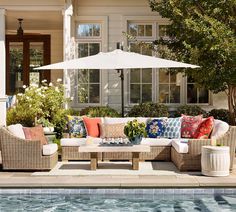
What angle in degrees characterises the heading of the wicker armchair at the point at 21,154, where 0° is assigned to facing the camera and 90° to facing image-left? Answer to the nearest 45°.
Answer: approximately 270°

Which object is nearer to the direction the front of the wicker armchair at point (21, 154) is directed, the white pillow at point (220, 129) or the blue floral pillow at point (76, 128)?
the white pillow

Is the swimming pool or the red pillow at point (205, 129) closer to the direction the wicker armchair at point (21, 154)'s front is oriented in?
the red pillow

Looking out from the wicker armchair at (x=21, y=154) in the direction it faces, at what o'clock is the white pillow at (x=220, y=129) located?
The white pillow is roughly at 12 o'clock from the wicker armchair.

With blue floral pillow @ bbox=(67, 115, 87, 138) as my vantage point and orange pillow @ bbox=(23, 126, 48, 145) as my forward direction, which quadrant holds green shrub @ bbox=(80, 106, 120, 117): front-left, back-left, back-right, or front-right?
back-right

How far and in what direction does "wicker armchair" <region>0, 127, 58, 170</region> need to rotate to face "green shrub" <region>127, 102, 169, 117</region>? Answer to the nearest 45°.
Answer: approximately 45° to its left

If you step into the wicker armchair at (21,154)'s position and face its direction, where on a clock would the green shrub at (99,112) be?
The green shrub is roughly at 10 o'clock from the wicker armchair.

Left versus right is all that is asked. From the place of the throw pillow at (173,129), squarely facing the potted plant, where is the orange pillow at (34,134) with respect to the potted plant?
right

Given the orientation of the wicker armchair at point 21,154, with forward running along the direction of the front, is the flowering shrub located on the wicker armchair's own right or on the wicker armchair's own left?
on the wicker armchair's own left
